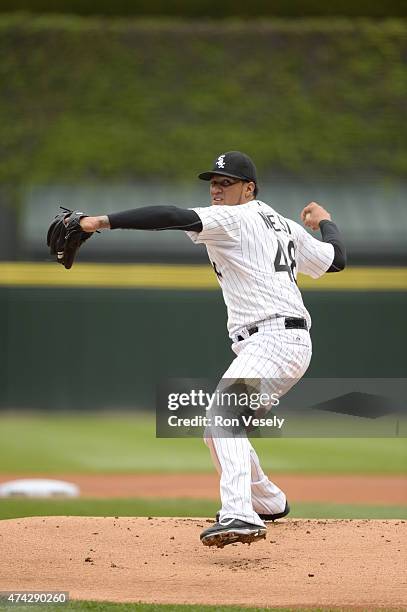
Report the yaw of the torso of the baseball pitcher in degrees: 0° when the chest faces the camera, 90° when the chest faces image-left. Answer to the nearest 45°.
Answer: approximately 90°
